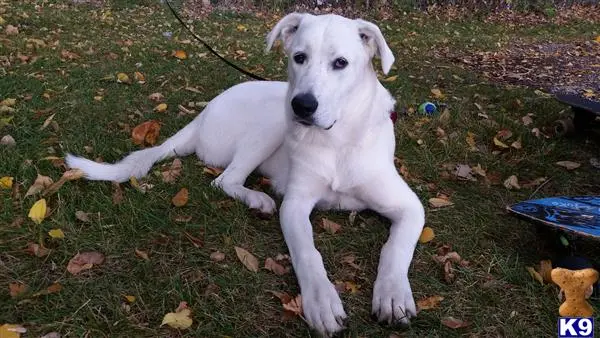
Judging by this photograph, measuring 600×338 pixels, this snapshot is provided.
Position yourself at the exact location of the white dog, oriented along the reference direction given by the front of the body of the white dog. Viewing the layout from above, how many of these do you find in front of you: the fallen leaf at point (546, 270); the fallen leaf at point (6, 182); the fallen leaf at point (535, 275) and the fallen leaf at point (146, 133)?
2

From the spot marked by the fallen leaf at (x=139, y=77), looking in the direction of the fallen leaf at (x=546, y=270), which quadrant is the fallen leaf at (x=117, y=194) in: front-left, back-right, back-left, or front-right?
front-right

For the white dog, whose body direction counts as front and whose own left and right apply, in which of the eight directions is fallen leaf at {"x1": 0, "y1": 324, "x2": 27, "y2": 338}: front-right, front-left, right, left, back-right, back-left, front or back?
right

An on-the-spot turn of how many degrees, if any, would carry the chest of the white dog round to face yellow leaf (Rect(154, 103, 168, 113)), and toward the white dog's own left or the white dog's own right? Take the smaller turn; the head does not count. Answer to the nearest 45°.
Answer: approximately 180°

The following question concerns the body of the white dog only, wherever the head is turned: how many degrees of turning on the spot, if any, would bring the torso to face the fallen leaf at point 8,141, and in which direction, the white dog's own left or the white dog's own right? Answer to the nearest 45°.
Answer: approximately 135° to the white dog's own right

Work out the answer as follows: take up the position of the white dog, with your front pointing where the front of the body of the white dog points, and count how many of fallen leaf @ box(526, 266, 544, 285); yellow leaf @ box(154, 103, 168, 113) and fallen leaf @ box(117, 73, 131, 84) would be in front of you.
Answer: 1

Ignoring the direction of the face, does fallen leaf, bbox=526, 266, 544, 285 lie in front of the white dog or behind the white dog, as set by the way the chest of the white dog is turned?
in front

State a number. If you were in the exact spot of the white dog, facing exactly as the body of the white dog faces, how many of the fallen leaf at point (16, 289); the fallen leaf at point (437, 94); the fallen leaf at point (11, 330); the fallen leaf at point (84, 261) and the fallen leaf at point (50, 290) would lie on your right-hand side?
4

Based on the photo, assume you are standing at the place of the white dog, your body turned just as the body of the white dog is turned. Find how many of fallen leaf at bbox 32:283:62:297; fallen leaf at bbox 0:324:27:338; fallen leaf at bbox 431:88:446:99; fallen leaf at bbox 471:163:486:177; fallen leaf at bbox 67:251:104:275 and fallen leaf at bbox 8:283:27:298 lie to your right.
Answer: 4

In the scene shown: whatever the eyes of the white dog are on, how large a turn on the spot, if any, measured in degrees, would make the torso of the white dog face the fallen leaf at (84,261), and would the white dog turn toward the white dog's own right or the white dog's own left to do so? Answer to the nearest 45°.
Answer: approximately 90° to the white dog's own right

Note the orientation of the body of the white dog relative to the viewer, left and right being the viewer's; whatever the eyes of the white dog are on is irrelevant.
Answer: facing the viewer and to the right of the viewer

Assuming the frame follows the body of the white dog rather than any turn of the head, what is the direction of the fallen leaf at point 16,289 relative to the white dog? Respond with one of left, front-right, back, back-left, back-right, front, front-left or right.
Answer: right

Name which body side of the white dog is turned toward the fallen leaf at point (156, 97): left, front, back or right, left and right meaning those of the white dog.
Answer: back

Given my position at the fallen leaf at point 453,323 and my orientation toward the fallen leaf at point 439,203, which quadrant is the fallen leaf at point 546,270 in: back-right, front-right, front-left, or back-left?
front-right

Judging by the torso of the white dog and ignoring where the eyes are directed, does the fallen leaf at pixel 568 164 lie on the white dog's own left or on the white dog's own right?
on the white dog's own left

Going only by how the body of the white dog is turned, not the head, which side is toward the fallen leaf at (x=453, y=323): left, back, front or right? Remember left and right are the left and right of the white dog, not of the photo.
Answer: front

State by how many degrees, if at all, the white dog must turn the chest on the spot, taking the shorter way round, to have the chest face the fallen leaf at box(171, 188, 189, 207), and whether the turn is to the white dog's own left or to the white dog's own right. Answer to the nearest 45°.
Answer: approximately 135° to the white dog's own right
